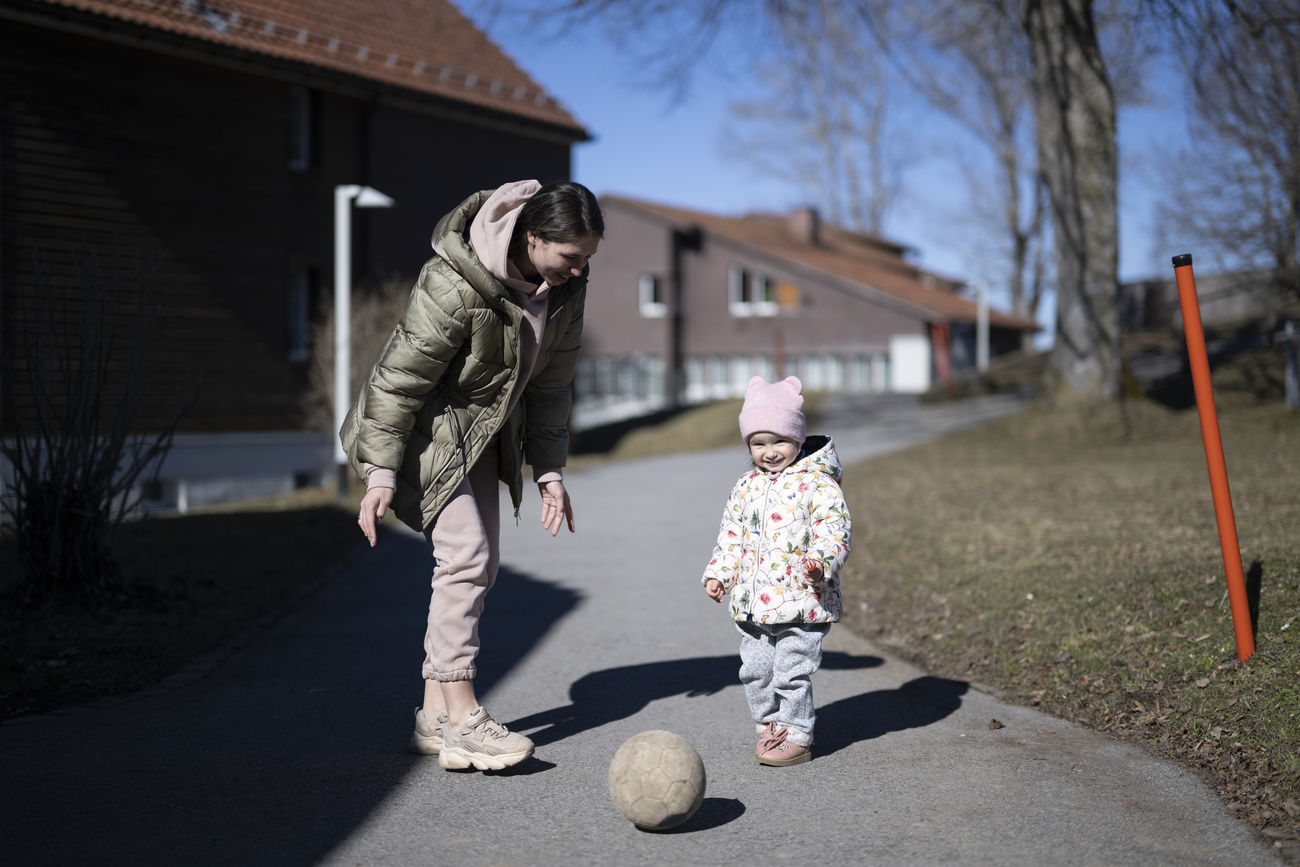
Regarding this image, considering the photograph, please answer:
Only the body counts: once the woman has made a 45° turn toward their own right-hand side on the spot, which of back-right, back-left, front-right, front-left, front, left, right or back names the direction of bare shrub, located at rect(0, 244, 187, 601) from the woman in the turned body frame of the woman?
back-right

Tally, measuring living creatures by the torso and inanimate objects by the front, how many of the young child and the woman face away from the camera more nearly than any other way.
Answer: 0

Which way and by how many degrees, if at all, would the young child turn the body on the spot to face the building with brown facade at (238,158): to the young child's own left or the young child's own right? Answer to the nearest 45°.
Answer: approximately 90° to the young child's own right

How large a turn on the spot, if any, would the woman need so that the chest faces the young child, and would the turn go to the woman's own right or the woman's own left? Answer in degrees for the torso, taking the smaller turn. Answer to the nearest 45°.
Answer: approximately 45° to the woman's own left

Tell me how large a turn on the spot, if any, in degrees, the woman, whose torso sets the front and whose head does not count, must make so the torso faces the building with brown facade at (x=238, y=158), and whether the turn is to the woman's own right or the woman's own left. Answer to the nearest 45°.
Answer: approximately 135° to the woman's own left

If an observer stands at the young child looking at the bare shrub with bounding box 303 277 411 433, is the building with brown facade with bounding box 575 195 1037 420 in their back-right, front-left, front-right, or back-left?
front-right

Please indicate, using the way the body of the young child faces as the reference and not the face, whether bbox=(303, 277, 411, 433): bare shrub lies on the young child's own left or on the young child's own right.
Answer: on the young child's own right

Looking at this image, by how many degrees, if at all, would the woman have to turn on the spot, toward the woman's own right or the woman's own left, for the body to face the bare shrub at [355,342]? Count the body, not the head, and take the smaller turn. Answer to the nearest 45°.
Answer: approximately 135° to the woman's own left

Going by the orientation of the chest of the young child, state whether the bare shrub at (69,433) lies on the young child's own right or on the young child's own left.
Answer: on the young child's own right

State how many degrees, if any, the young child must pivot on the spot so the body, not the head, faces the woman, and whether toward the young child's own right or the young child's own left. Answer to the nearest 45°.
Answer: approximately 45° to the young child's own right

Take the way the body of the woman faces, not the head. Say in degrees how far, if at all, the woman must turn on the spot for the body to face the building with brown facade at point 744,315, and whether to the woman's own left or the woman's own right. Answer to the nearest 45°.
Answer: approximately 135° to the woman's own left

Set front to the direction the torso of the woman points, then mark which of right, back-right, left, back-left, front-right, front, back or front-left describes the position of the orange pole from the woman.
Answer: front-left

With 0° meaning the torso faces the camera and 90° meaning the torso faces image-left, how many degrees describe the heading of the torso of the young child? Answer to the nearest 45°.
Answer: approximately 45°

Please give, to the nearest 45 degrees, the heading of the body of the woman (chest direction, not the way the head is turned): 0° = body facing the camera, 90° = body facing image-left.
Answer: approximately 315°

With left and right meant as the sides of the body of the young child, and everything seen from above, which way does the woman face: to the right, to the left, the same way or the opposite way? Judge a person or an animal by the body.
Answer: to the left
